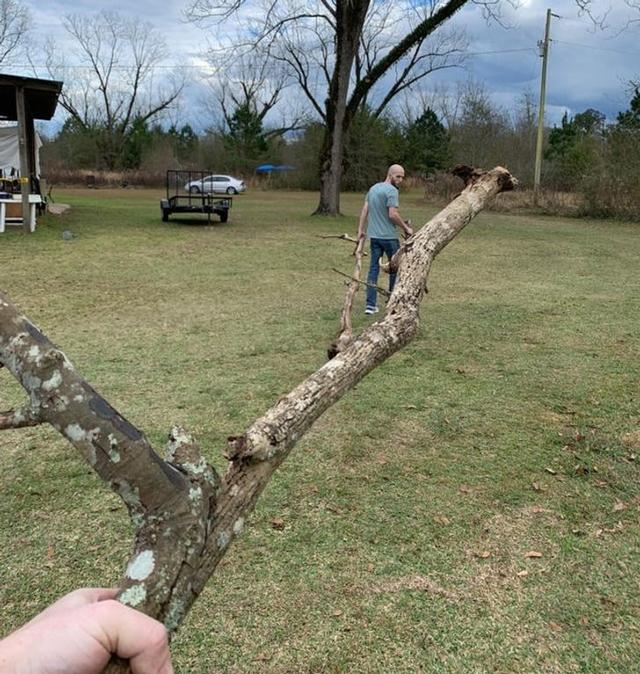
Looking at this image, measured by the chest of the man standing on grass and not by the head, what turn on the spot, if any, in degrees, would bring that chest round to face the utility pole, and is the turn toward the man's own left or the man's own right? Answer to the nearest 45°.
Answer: approximately 45° to the man's own left

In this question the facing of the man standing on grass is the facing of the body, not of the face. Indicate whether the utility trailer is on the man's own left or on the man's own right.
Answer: on the man's own left
